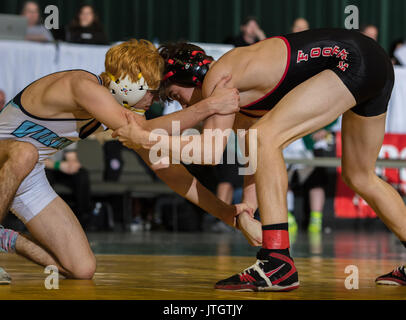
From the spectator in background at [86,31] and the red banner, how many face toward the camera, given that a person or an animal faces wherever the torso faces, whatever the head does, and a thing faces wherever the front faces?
2

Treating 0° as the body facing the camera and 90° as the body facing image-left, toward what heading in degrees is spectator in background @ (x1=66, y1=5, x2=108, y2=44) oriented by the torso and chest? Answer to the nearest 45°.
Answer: approximately 0°

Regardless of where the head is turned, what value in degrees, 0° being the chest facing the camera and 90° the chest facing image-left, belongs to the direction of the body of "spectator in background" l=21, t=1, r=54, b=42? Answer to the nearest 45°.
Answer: approximately 45°

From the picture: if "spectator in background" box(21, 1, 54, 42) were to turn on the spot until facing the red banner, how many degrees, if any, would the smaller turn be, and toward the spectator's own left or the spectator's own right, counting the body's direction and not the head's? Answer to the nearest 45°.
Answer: approximately 135° to the spectator's own left

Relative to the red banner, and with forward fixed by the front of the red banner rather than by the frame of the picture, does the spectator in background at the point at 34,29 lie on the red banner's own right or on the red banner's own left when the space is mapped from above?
on the red banner's own right

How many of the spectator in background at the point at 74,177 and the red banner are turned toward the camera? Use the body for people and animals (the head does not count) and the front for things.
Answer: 2

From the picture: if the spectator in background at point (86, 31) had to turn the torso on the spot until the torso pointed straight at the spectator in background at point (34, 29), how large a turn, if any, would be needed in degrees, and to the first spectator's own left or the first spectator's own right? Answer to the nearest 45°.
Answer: approximately 90° to the first spectator's own right

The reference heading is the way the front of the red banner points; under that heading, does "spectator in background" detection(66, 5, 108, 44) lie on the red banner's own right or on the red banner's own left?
on the red banner's own right
